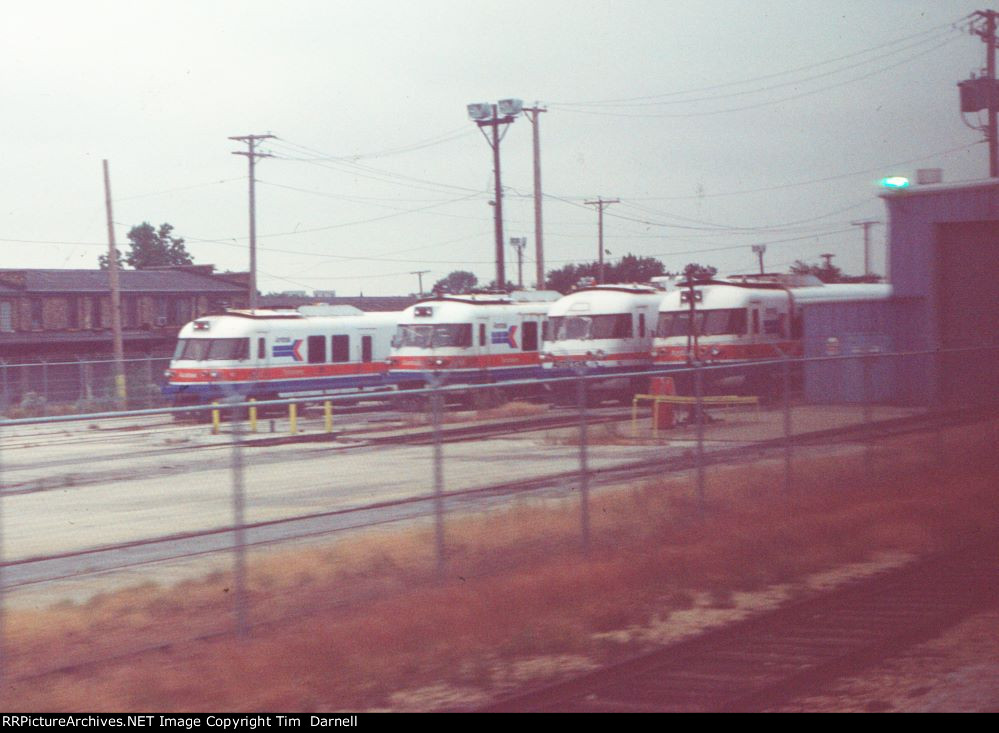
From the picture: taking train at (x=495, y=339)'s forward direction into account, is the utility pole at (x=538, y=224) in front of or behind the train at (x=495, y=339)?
behind

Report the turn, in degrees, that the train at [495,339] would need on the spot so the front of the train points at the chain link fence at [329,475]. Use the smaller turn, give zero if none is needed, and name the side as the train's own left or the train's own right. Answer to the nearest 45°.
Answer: approximately 45° to the train's own left

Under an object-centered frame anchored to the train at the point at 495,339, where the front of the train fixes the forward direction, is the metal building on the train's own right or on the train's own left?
on the train's own left

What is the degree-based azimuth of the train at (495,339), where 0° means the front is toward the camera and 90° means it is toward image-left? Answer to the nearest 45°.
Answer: approximately 45°

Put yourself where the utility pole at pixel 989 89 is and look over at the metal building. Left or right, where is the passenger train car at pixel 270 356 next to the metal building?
right

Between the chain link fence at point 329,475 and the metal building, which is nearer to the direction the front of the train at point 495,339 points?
the chain link fence

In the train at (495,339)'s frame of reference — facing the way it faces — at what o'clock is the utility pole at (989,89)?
The utility pole is roughly at 7 o'clock from the train.
